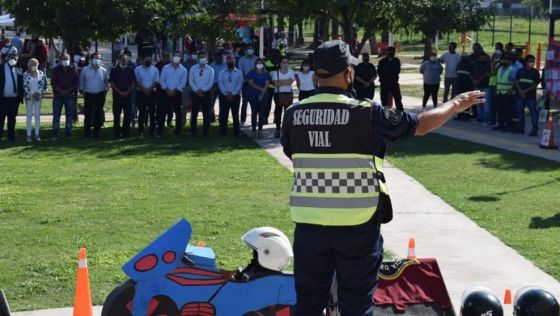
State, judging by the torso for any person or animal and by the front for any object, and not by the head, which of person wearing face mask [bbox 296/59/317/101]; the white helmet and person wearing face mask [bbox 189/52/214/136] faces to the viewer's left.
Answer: the white helmet

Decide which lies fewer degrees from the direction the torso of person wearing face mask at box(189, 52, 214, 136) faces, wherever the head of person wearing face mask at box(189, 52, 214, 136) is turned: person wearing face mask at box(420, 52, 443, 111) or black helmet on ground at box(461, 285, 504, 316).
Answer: the black helmet on ground

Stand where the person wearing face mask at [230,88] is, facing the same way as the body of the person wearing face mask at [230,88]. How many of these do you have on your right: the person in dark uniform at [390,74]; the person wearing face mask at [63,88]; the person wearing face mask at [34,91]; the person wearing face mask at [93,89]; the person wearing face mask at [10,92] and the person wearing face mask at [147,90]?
5

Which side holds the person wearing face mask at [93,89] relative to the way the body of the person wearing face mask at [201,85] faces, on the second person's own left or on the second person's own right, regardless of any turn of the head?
on the second person's own right

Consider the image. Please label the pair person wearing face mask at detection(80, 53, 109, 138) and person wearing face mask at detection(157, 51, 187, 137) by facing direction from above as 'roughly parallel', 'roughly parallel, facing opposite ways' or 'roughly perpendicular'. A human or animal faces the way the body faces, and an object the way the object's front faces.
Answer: roughly parallel

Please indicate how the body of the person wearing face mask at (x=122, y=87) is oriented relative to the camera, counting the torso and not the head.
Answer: toward the camera

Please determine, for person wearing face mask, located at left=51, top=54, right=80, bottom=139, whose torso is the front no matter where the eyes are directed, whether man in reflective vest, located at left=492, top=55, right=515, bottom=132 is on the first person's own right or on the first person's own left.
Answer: on the first person's own left

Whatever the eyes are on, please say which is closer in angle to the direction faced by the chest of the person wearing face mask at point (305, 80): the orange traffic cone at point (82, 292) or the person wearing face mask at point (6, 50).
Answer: the orange traffic cone

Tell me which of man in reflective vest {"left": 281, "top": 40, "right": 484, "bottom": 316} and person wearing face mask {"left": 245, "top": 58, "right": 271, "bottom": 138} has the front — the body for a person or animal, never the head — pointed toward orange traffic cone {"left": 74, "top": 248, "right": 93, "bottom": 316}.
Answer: the person wearing face mask

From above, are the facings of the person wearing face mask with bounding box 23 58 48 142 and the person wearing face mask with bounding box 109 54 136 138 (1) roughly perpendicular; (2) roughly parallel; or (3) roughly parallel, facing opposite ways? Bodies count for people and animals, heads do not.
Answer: roughly parallel

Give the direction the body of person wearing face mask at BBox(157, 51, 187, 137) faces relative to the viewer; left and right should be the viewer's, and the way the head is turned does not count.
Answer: facing the viewer

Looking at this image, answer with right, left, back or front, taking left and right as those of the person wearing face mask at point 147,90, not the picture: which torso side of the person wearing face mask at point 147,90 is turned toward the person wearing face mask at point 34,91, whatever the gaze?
right

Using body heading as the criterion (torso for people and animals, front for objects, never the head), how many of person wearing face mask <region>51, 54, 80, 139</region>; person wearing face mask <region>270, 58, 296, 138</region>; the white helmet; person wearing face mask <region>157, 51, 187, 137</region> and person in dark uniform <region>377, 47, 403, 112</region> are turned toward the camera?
4

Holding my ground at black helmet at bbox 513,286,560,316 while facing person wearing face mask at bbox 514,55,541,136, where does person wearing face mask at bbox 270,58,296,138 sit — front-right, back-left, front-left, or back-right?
front-left

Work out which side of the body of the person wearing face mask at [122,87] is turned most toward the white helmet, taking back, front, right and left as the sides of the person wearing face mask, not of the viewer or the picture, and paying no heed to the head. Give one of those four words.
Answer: front

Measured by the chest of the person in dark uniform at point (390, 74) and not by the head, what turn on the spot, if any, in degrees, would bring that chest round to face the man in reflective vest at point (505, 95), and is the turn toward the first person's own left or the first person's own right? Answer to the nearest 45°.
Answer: approximately 45° to the first person's own left

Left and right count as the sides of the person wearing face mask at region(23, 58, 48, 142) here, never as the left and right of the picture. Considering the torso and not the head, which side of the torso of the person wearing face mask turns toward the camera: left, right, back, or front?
front

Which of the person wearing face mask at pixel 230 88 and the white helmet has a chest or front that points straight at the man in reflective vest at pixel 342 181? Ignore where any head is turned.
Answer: the person wearing face mask

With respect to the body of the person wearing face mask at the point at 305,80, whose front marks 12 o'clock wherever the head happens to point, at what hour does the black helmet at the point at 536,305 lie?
The black helmet is roughly at 12 o'clock from the person wearing face mask.

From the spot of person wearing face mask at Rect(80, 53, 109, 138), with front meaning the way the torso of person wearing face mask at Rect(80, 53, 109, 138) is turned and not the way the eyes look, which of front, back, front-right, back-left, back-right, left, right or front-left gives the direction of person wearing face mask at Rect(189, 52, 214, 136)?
left

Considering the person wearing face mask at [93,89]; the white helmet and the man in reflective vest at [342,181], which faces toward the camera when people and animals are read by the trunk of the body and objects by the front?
the person wearing face mask

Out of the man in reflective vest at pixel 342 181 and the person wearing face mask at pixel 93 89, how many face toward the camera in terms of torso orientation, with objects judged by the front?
1

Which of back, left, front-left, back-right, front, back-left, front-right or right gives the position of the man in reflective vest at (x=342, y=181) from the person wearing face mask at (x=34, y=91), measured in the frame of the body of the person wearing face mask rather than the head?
front
